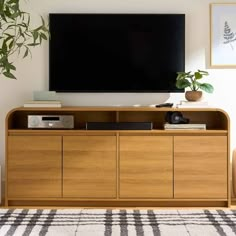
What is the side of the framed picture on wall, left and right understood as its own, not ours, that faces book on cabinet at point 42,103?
right

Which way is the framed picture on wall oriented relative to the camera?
toward the camera

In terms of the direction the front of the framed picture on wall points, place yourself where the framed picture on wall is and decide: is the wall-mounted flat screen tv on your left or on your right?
on your right

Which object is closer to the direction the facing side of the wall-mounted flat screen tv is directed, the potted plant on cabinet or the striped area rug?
the striped area rug

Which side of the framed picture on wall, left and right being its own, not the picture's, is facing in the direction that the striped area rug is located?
front

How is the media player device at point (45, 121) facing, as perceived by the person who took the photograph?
facing the viewer

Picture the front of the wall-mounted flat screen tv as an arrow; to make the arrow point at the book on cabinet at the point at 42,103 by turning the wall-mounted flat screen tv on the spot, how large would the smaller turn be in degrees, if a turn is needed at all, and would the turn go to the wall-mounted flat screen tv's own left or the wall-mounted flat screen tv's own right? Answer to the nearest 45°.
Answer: approximately 90° to the wall-mounted flat screen tv's own right

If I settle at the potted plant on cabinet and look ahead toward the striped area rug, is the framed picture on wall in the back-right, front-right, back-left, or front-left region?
back-left
